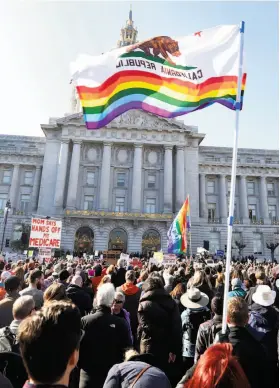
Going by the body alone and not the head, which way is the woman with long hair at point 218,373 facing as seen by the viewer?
away from the camera

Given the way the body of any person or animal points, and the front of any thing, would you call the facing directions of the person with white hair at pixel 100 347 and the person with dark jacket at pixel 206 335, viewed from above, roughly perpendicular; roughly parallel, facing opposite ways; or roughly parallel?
roughly parallel

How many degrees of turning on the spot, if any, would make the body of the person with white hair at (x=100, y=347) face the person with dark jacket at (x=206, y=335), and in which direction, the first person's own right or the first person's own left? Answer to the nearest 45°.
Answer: approximately 90° to the first person's own right

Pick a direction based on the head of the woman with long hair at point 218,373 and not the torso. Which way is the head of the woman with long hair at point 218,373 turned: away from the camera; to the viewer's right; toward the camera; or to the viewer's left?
away from the camera

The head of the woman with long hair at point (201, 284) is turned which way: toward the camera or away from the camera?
away from the camera

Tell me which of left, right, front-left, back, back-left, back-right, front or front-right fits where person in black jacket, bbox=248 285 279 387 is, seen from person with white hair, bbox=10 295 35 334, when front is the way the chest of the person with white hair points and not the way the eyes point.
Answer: front-right

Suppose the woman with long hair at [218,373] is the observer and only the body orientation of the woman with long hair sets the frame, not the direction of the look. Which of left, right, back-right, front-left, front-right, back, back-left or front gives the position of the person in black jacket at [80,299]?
front-left

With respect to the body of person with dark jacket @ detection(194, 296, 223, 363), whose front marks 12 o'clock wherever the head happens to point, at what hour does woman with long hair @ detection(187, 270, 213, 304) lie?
The woman with long hair is roughly at 12 o'clock from the person with dark jacket.

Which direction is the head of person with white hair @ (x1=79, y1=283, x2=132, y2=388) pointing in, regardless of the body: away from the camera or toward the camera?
away from the camera

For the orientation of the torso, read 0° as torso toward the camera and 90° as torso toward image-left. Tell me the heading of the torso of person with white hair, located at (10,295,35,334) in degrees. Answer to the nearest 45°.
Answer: approximately 225°

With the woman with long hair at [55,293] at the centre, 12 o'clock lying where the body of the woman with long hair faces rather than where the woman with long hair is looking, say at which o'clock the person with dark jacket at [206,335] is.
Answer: The person with dark jacket is roughly at 4 o'clock from the woman with long hair.

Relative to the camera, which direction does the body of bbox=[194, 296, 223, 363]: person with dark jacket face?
away from the camera

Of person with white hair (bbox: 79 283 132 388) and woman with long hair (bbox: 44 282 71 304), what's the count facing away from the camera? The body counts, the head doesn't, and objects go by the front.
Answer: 2

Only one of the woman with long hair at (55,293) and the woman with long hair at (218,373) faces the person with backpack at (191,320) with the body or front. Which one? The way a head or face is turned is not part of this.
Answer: the woman with long hair at (218,373)

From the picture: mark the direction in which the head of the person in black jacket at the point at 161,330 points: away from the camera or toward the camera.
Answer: away from the camera

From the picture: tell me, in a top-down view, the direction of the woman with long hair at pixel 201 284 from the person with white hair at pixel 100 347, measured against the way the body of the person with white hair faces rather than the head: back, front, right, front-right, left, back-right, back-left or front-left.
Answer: front-right

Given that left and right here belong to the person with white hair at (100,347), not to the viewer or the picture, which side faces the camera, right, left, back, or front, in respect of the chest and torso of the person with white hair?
back

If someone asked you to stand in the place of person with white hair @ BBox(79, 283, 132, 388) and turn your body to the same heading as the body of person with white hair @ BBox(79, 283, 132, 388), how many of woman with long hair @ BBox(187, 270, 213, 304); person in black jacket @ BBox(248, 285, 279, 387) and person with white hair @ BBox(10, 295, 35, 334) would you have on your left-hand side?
1
